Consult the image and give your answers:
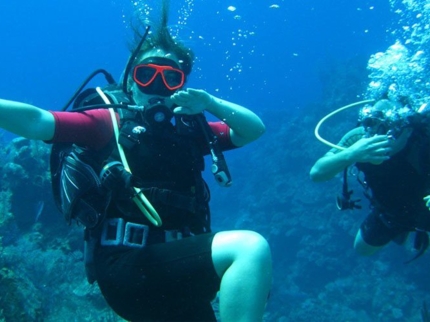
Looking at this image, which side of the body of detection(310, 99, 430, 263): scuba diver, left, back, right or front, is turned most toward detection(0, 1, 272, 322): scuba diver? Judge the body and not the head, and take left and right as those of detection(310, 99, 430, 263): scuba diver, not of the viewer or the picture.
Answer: front

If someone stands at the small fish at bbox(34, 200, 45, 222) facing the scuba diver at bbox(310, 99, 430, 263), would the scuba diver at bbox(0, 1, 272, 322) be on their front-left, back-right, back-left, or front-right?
front-right

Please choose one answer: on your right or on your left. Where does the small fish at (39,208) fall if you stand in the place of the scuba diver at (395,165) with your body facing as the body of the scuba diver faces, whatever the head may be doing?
on your right

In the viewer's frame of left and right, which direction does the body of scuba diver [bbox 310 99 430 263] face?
facing the viewer and to the left of the viewer

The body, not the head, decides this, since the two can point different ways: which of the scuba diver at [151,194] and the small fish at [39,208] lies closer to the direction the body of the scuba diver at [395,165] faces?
the scuba diver
